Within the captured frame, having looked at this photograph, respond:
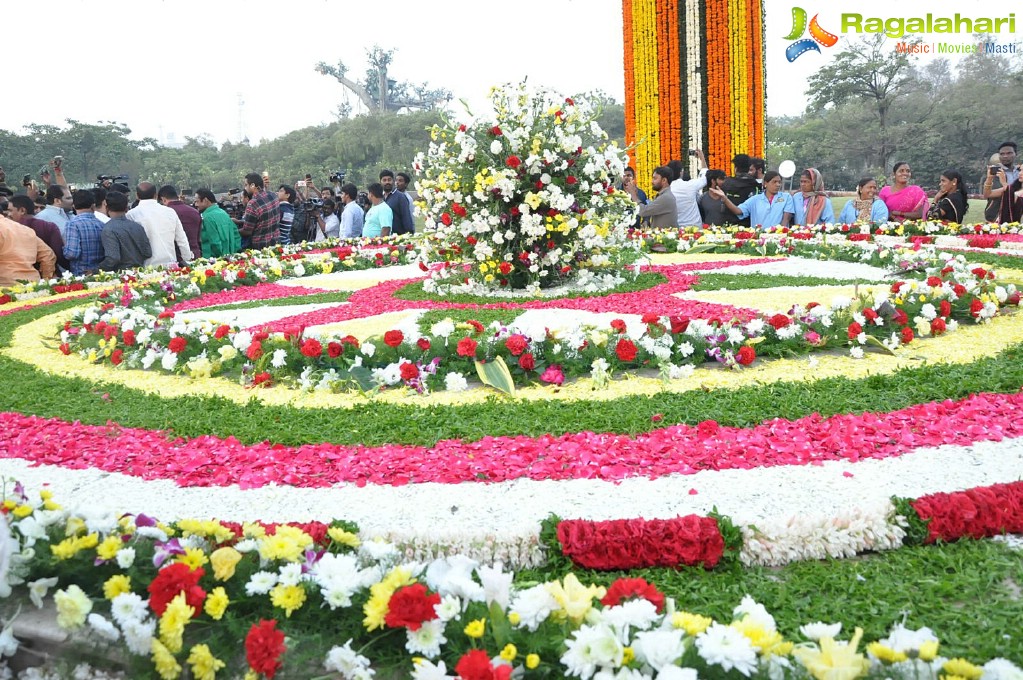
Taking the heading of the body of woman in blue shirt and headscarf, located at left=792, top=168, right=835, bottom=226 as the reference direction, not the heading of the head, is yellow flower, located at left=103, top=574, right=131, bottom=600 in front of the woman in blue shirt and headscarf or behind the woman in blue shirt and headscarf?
in front

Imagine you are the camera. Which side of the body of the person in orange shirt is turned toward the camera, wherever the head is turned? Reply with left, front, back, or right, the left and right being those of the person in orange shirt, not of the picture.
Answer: back

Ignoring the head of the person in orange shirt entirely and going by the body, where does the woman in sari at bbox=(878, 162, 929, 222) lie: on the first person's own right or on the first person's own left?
on the first person's own right

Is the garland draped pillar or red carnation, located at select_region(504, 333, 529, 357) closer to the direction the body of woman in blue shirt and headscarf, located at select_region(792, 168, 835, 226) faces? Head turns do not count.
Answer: the red carnation

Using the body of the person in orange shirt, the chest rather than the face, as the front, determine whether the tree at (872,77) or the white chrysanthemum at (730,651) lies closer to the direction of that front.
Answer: the tree

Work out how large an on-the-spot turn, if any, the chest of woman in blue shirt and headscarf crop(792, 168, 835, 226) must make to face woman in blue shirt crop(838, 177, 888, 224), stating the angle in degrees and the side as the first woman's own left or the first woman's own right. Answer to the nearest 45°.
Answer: approximately 135° to the first woman's own left

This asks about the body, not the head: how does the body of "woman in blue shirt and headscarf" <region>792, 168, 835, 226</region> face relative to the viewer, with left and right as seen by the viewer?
facing the viewer and to the left of the viewer

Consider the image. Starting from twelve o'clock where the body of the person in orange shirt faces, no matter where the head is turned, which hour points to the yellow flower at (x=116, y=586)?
The yellow flower is roughly at 6 o'clock from the person in orange shirt.

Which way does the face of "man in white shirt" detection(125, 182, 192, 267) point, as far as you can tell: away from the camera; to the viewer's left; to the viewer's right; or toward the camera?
away from the camera

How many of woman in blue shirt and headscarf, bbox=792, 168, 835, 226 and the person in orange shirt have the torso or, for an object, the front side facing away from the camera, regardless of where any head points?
1

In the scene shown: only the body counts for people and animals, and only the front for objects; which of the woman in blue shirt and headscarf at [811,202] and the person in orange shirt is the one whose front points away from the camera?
the person in orange shirt

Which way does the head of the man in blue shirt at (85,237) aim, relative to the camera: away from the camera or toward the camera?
away from the camera
